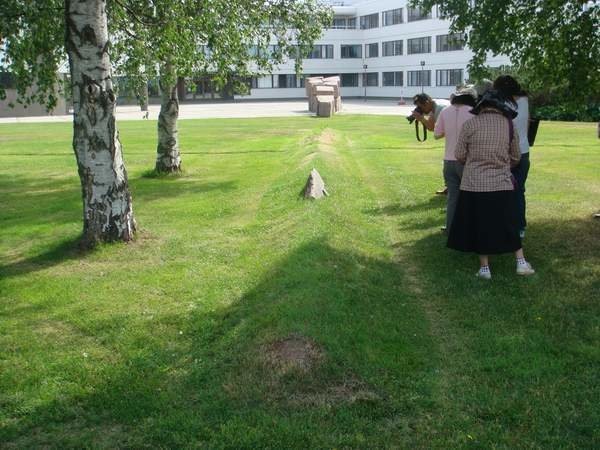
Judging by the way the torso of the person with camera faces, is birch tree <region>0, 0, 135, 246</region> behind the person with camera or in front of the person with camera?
in front

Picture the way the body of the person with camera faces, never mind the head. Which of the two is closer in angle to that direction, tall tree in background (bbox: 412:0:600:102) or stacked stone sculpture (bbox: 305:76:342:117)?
the stacked stone sculpture

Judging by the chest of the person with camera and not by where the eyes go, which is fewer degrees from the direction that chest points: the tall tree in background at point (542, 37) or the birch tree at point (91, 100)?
the birch tree

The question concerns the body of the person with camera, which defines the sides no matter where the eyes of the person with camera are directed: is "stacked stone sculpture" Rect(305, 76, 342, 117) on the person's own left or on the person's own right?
on the person's own right

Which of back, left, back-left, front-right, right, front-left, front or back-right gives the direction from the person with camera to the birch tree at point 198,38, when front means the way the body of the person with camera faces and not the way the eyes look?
front-right

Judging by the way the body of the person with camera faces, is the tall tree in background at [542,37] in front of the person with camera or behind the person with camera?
behind

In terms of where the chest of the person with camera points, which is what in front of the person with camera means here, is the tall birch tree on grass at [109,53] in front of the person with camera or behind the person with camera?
in front

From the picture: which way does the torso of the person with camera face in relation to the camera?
to the viewer's left

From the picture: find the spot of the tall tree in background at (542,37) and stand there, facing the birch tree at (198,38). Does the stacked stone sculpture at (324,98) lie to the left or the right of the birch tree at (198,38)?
right
